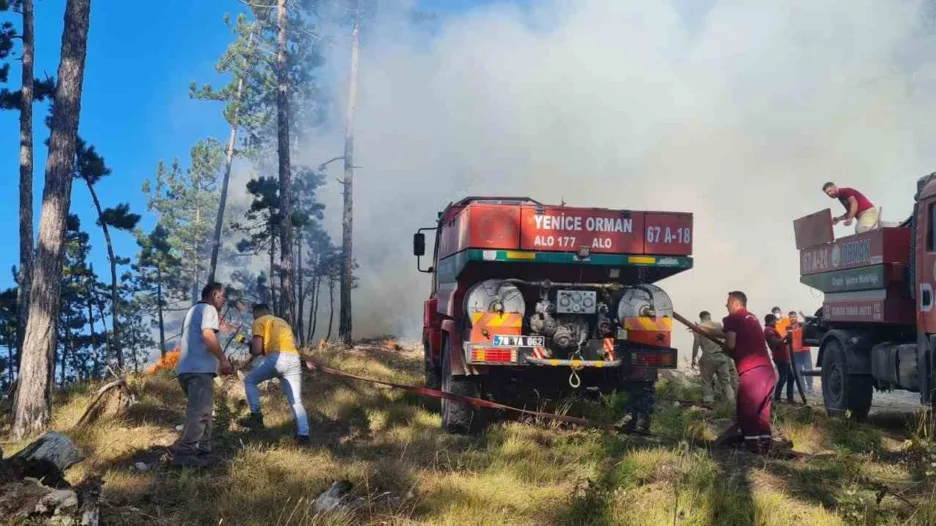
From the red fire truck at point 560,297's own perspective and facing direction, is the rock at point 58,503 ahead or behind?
behind

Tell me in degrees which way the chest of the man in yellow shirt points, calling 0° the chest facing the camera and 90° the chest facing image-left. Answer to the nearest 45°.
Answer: approximately 135°

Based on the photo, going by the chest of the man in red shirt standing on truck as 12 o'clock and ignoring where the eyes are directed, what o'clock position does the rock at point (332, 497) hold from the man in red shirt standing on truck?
The rock is roughly at 10 o'clock from the man in red shirt standing on truck.

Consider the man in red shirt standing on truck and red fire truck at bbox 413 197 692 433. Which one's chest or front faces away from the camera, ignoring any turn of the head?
the red fire truck

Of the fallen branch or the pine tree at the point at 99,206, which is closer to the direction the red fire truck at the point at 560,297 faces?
the pine tree

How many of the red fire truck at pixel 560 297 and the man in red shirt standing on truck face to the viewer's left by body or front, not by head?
1

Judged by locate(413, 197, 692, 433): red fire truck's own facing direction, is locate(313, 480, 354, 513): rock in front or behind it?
behind

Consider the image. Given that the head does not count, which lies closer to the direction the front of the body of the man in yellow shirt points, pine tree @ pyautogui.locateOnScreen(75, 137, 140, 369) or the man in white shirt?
the pine tree

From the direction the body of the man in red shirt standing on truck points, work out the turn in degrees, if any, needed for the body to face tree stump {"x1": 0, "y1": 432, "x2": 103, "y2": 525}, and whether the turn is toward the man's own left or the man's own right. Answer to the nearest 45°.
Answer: approximately 45° to the man's own left

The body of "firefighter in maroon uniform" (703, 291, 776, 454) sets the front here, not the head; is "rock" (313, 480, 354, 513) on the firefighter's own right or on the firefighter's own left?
on the firefighter's own left

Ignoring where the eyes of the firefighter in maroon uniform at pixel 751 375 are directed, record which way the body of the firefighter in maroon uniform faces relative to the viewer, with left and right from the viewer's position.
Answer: facing away from the viewer and to the left of the viewer

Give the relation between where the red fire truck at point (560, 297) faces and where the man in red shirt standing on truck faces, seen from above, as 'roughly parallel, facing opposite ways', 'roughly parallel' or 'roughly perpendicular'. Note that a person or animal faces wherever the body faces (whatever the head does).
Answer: roughly perpendicular

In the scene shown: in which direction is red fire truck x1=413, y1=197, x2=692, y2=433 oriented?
away from the camera

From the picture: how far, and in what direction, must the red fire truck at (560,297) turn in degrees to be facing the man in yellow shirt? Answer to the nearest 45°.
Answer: approximately 90° to its left

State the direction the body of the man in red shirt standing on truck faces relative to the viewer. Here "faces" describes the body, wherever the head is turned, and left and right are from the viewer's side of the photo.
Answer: facing to the left of the viewer

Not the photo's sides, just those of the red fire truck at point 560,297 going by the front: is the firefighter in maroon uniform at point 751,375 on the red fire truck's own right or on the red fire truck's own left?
on the red fire truck's own right

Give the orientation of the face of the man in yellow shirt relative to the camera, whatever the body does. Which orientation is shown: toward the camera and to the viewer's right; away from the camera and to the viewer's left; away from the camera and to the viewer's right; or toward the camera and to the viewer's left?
away from the camera and to the viewer's left
